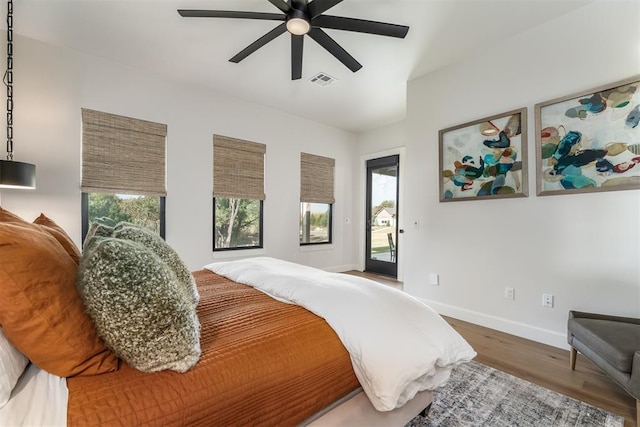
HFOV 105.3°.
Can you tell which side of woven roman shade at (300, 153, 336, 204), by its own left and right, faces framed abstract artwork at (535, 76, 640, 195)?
front

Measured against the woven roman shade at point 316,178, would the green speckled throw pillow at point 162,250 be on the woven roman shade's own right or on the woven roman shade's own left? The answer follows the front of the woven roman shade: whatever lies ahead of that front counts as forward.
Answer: on the woven roman shade's own right

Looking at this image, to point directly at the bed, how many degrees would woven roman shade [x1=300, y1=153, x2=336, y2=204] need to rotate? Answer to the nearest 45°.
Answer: approximately 45° to its right

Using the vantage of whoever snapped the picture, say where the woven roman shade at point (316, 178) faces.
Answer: facing the viewer and to the right of the viewer

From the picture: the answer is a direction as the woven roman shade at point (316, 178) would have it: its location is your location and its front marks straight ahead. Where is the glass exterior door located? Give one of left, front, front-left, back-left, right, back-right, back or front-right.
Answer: front-left

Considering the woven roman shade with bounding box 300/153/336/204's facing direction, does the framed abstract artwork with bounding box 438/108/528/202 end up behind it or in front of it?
in front

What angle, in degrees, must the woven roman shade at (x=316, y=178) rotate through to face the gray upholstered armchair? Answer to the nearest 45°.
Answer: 0° — it already faces it
